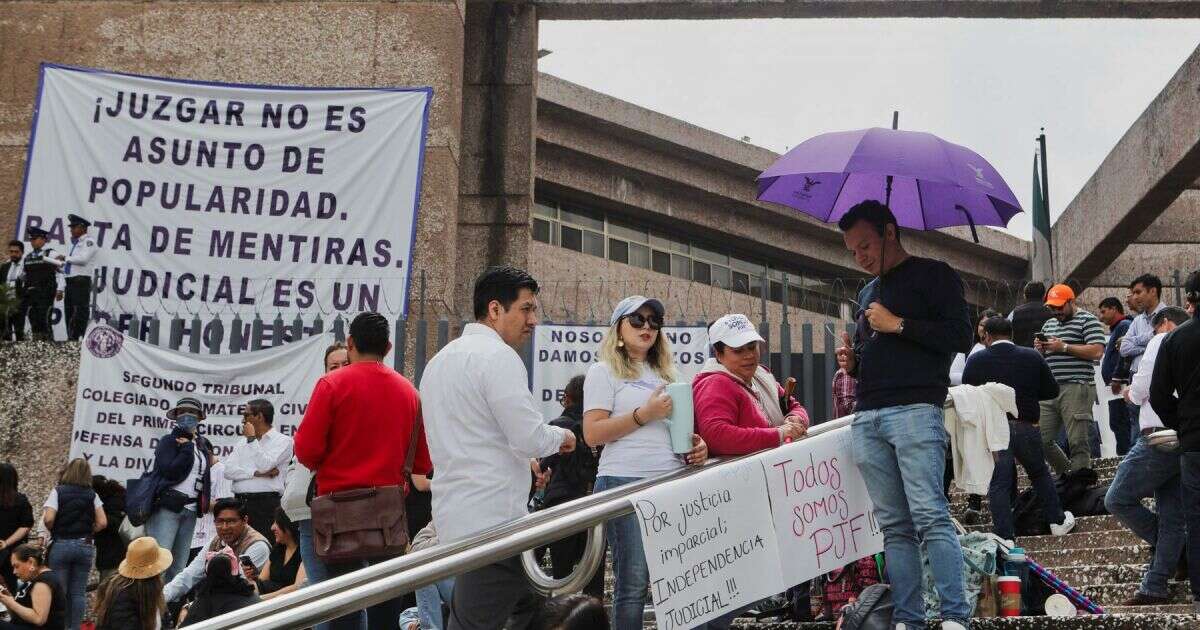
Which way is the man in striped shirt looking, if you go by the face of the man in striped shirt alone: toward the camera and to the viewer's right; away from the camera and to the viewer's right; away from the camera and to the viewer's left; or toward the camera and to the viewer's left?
toward the camera and to the viewer's left

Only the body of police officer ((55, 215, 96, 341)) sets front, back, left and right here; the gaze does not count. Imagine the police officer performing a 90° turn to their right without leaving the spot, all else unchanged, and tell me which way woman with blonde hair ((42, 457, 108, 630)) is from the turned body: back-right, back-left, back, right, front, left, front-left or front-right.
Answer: back-left

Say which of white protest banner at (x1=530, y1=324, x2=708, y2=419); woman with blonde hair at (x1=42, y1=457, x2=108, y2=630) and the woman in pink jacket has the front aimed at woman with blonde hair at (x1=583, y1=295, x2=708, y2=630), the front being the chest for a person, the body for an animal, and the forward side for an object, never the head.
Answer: the white protest banner

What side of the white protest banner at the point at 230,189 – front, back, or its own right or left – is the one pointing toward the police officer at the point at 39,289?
right

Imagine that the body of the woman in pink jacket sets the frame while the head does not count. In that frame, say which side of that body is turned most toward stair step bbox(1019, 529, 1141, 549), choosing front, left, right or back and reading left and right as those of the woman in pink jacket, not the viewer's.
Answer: left

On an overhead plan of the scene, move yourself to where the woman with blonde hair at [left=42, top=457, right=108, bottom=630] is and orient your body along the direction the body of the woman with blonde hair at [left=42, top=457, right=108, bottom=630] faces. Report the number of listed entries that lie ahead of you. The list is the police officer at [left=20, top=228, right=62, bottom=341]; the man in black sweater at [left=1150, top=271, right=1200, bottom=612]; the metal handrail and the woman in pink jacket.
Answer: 1

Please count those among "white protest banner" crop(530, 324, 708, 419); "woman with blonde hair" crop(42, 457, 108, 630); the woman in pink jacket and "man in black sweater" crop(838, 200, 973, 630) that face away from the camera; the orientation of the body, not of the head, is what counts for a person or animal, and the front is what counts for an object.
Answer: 1

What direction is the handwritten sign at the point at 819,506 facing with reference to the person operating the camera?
facing the viewer

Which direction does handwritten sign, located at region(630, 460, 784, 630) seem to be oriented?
toward the camera

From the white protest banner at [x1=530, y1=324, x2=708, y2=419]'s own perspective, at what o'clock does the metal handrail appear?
The metal handrail is roughly at 12 o'clock from the white protest banner.

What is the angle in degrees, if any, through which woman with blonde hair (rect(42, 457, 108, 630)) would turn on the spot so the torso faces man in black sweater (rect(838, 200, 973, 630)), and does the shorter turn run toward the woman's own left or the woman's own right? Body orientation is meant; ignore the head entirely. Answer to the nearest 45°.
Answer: approximately 135° to the woman's own right

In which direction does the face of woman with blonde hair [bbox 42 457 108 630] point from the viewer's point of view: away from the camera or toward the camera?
away from the camera

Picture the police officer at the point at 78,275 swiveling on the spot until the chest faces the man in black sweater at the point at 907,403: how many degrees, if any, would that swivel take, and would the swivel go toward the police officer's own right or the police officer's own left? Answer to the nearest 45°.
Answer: approximately 45° to the police officer's own left

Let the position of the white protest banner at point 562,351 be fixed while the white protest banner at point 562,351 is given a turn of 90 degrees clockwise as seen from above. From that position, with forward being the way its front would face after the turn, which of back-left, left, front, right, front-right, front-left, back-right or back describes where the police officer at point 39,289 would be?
front
